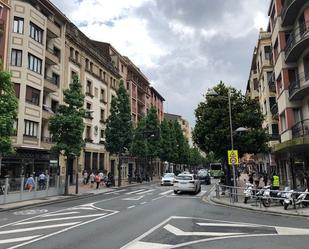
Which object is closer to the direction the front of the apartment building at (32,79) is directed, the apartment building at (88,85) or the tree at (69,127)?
the tree

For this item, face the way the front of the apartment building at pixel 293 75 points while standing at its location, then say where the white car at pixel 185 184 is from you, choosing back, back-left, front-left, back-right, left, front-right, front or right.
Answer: front-right

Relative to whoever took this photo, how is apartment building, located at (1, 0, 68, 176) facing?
facing the viewer and to the right of the viewer

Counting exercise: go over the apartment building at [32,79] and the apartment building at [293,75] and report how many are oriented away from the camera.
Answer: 0

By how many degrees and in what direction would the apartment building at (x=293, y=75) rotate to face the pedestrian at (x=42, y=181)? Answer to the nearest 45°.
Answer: approximately 45° to its right

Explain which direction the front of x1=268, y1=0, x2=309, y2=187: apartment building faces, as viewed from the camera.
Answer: facing the viewer and to the left of the viewer

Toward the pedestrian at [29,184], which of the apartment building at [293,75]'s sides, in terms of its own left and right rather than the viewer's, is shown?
front

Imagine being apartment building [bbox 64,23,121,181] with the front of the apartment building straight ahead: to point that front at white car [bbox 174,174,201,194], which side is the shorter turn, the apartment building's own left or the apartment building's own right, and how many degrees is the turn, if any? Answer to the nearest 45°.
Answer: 0° — it already faces it

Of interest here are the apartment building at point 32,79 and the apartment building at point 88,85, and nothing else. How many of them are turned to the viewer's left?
0

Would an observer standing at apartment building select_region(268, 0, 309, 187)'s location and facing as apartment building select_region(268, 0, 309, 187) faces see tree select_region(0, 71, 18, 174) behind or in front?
in front

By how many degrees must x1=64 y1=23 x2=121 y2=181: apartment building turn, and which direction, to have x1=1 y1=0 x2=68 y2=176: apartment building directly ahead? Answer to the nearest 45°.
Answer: approximately 90° to its right

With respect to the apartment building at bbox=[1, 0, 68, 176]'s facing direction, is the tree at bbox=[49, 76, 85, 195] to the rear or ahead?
ahead

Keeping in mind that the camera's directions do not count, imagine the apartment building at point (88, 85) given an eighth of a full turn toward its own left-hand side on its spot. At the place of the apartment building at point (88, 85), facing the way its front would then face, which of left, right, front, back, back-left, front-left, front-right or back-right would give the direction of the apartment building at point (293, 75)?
front-right
